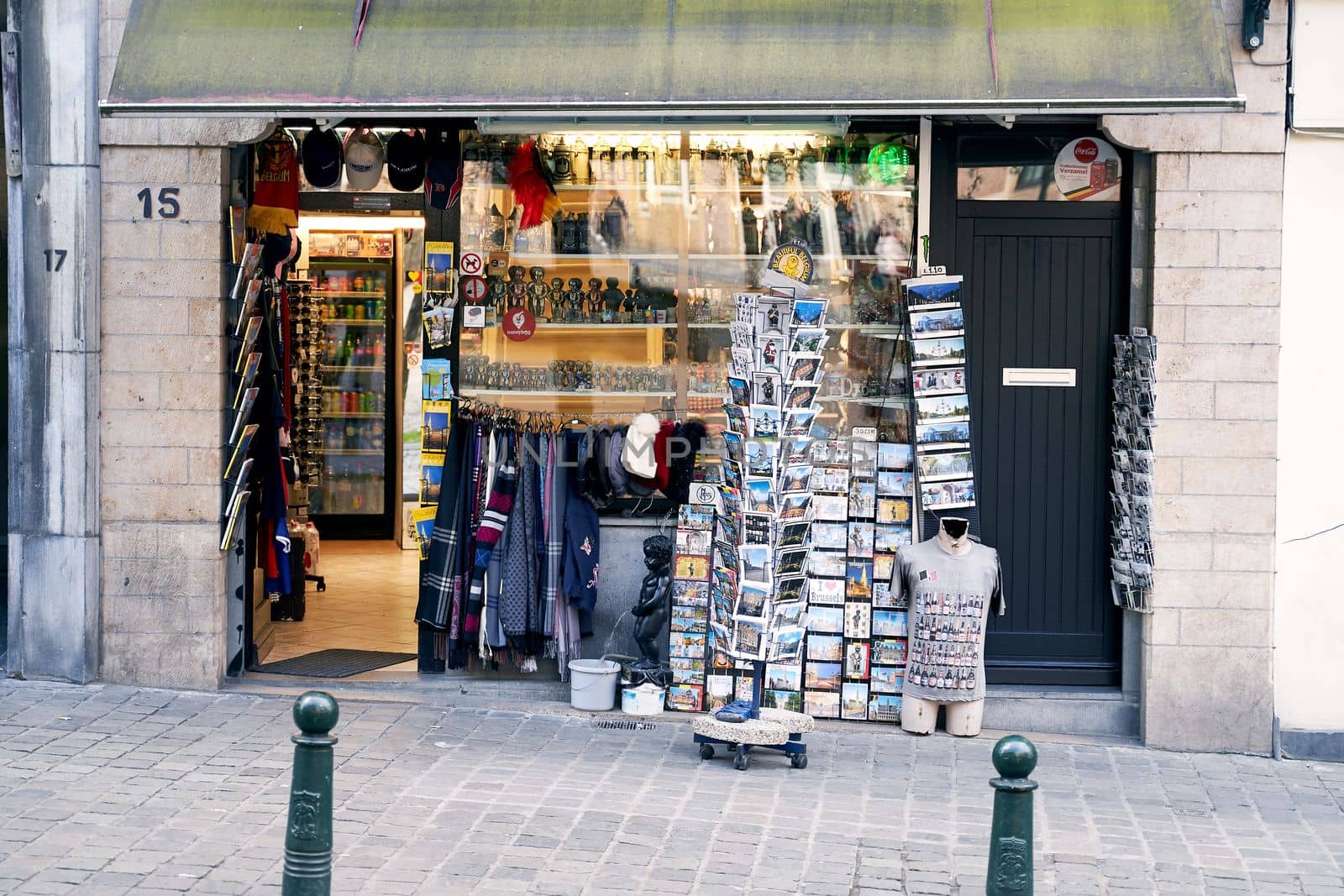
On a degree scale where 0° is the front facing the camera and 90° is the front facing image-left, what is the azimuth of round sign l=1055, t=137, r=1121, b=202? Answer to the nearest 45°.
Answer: approximately 0°

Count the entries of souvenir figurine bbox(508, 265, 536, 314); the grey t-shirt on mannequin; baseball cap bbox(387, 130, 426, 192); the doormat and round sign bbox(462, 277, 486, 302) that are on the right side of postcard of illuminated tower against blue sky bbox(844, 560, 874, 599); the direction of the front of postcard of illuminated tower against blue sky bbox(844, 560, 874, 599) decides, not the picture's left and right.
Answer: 4

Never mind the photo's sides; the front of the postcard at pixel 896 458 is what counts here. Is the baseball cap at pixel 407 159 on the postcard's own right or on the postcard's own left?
on the postcard's own right

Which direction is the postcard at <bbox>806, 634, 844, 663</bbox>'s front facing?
toward the camera

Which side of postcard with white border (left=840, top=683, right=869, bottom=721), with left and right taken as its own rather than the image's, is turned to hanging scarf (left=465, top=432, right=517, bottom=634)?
right

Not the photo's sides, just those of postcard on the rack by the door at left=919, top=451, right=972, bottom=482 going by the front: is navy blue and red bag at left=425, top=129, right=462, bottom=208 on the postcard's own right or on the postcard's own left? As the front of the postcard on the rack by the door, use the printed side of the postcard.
on the postcard's own right

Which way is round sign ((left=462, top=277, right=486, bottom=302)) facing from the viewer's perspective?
toward the camera

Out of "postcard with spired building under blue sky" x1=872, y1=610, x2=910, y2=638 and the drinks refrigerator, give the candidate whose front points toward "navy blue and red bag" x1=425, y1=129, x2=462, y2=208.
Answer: the drinks refrigerator

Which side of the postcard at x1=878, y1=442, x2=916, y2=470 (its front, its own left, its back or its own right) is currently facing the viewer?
front

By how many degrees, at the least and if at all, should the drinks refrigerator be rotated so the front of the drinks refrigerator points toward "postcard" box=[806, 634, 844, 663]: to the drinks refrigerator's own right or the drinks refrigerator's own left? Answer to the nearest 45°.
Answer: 0° — it already faces it

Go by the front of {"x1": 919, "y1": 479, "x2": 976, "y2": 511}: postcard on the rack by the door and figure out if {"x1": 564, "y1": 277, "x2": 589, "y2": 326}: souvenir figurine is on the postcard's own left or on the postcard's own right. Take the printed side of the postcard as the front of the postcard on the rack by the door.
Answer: on the postcard's own right
